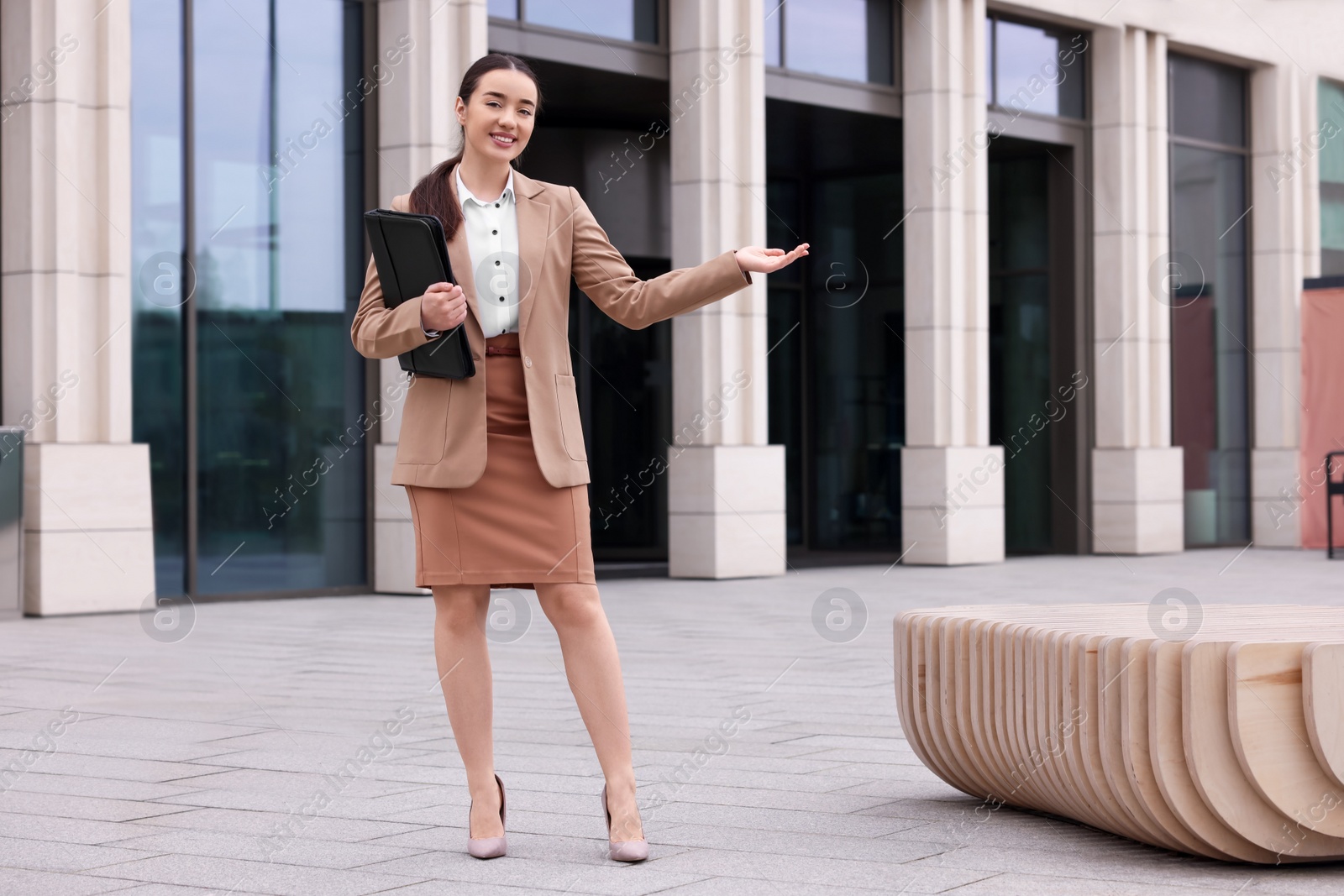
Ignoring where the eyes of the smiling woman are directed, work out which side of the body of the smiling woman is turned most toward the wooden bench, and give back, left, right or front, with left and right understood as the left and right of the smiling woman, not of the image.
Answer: left

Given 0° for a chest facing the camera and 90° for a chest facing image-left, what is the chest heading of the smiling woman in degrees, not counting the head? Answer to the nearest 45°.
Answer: approximately 0°
